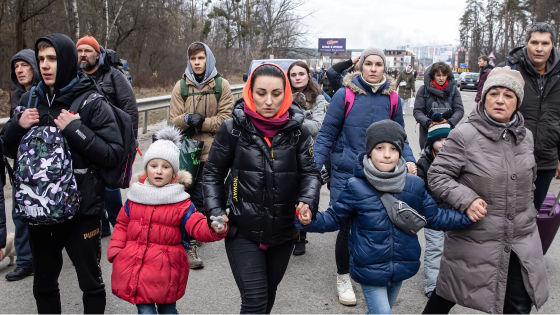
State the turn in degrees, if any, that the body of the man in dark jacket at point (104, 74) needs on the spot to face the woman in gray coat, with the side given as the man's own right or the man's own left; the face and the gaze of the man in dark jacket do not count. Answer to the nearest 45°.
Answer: approximately 90° to the man's own left

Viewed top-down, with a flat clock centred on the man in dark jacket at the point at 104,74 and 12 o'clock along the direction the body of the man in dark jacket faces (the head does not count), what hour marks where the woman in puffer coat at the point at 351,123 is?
The woman in puffer coat is roughly at 9 o'clock from the man in dark jacket.

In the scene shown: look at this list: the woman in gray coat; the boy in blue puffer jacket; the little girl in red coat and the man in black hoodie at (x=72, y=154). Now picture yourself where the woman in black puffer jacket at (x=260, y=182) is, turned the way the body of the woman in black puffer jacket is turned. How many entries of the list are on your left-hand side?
2

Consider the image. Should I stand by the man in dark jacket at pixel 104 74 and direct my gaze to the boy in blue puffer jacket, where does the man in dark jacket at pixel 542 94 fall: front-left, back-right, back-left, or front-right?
front-left

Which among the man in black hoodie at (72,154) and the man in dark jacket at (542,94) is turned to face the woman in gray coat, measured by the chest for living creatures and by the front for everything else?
the man in dark jacket

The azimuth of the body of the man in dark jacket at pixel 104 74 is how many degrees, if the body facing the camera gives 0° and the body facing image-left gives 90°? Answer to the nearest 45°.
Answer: approximately 45°

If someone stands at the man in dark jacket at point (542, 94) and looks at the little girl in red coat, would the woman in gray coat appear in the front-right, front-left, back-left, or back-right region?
front-left

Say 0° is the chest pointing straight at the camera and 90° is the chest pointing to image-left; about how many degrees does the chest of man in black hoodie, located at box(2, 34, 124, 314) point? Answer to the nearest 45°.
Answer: approximately 45°

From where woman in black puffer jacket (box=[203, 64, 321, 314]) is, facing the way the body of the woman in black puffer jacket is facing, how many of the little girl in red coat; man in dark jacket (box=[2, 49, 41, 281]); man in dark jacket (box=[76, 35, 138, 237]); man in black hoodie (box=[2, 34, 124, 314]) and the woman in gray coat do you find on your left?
1

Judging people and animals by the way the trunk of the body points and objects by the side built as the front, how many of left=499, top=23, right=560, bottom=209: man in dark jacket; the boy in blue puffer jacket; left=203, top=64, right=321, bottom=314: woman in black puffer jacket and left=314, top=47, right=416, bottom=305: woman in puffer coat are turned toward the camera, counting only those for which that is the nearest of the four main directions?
4

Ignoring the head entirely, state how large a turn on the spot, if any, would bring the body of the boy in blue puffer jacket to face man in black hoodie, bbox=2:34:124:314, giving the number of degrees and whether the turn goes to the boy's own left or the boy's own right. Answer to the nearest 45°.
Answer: approximately 90° to the boy's own right

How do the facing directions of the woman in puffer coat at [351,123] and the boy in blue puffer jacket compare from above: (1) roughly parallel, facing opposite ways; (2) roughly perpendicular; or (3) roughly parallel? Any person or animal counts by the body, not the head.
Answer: roughly parallel

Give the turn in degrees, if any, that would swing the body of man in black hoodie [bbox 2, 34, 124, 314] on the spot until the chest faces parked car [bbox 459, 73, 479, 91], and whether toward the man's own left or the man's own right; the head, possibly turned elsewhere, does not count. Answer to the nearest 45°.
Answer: approximately 180°

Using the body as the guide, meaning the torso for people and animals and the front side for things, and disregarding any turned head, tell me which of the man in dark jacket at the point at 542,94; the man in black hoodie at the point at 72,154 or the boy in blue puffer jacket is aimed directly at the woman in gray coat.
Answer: the man in dark jacket

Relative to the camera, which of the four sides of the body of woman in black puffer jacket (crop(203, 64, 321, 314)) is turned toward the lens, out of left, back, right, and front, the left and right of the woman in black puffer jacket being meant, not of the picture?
front

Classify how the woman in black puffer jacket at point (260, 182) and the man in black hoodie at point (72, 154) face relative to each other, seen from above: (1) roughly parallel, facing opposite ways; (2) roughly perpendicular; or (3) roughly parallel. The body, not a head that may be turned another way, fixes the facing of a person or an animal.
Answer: roughly parallel

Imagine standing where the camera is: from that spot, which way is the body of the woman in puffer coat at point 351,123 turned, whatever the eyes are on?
toward the camera

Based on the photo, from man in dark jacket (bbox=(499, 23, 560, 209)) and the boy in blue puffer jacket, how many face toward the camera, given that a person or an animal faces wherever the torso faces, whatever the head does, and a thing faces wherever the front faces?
2
